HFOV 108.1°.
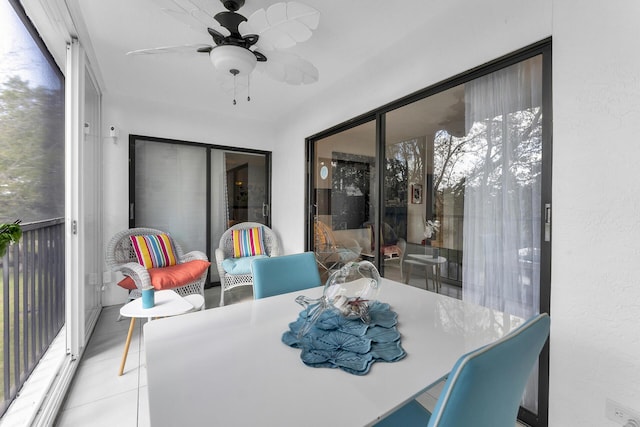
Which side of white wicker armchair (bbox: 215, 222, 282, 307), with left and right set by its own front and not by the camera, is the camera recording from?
front

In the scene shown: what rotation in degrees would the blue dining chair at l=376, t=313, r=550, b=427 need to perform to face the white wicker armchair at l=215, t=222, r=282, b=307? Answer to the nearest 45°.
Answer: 0° — it already faces it

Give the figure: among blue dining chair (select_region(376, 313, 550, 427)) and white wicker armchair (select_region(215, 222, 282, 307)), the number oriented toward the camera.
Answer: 1

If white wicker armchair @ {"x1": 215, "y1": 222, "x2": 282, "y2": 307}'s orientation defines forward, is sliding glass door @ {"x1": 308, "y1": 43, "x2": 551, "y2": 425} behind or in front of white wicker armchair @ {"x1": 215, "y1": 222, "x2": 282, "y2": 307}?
in front

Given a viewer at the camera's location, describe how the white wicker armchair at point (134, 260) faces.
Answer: facing the viewer and to the right of the viewer

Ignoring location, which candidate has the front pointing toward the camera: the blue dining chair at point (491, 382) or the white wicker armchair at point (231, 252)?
the white wicker armchair

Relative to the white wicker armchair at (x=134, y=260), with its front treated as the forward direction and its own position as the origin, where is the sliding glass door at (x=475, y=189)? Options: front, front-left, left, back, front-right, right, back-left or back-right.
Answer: front

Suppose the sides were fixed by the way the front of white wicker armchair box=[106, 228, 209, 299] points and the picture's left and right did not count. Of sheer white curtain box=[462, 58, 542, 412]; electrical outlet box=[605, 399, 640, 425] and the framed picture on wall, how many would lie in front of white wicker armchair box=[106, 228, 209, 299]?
3

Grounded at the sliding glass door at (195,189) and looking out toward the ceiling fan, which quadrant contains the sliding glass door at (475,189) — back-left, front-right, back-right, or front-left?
front-left

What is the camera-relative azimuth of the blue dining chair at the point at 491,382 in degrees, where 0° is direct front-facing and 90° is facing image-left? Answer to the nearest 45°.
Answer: approximately 135°

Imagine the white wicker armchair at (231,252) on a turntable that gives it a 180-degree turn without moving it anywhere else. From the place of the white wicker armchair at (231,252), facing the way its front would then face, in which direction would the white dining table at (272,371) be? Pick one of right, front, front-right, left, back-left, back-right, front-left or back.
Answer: back

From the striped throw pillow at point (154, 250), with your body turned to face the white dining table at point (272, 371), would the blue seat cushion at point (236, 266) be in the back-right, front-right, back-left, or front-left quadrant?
front-left

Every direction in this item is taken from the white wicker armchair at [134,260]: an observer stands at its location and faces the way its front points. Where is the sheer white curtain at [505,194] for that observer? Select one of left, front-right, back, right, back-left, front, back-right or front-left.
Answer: front

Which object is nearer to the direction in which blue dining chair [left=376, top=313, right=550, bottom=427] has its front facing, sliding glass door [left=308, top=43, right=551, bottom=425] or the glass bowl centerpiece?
the glass bowl centerpiece

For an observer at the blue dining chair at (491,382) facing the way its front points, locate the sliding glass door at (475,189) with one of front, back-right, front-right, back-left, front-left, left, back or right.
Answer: front-right
